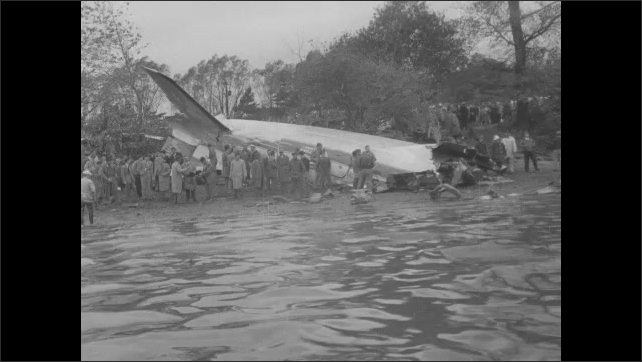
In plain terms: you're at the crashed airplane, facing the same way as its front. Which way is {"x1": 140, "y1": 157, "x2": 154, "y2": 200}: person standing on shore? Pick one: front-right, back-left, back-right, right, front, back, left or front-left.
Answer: back

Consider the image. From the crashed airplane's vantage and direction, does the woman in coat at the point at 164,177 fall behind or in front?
behind

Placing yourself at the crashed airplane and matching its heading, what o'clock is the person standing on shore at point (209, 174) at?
The person standing on shore is roughly at 6 o'clock from the crashed airplane.

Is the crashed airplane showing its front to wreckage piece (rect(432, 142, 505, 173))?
yes

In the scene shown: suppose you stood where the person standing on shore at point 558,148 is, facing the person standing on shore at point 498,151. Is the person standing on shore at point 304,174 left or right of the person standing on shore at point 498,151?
left
